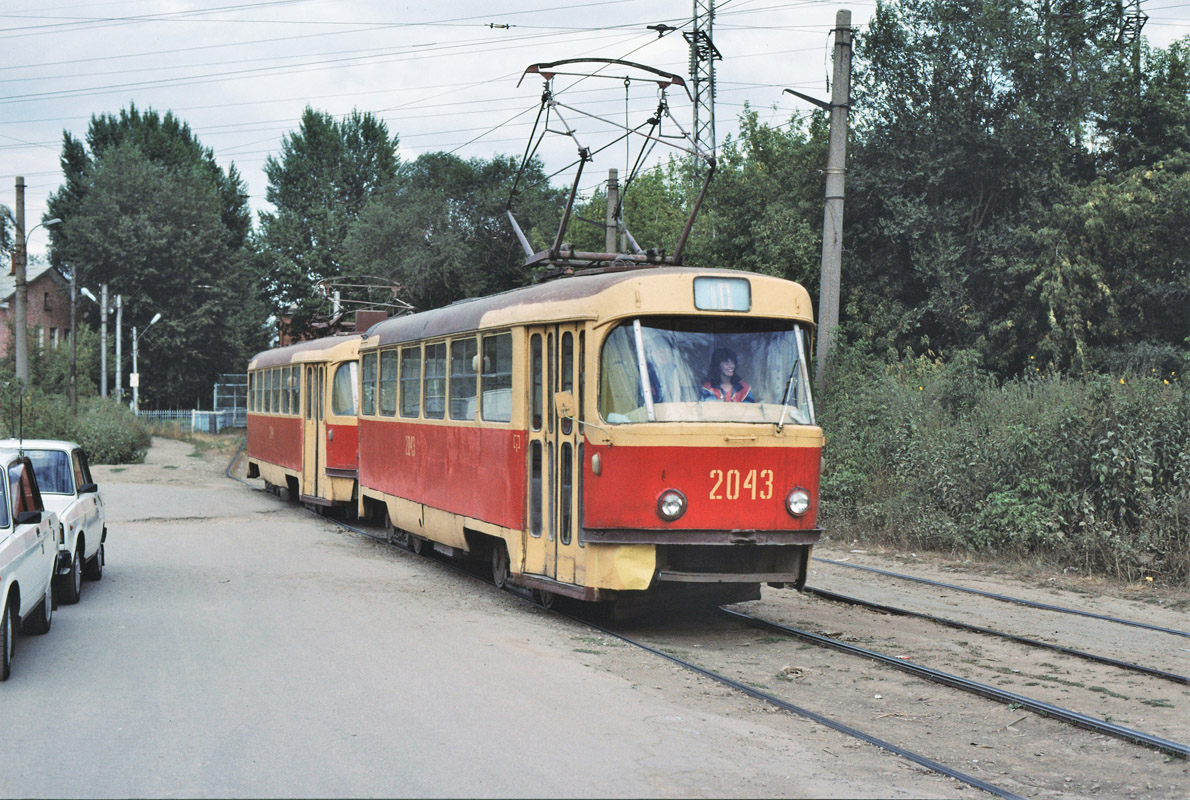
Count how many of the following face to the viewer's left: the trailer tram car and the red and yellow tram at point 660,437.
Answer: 0

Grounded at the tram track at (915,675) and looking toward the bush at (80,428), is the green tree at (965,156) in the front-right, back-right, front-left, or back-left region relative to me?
front-right

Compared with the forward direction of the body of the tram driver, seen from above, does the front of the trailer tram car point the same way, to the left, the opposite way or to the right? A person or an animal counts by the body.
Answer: the same way

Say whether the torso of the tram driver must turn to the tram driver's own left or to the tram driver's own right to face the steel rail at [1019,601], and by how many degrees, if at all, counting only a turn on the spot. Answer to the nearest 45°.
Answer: approximately 90° to the tram driver's own left

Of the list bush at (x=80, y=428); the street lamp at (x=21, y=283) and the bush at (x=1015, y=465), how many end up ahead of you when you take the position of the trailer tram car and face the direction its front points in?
1

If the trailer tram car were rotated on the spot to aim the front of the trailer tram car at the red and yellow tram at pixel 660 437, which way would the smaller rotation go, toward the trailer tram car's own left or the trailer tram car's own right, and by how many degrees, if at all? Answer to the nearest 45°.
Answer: approximately 45° to the trailer tram car's own right

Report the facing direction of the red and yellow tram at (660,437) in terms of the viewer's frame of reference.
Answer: facing the viewer and to the right of the viewer

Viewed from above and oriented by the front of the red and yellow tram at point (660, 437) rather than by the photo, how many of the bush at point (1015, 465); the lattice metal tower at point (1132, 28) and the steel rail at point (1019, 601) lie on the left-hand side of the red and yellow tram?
3

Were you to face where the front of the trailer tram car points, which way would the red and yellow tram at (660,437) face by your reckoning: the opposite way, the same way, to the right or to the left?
the same way

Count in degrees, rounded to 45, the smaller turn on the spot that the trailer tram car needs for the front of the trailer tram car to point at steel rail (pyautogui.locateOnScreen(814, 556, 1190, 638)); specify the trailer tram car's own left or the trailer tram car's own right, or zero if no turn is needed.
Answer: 0° — it already faces it

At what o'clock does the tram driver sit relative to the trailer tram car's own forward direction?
The tram driver is roughly at 1 o'clock from the trailer tram car.

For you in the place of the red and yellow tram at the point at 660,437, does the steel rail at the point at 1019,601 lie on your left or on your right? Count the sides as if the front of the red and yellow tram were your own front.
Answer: on your left

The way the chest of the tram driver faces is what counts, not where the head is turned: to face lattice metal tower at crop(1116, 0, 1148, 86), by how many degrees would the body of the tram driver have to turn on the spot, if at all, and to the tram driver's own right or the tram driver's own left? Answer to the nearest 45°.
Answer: approximately 90° to the tram driver's own left

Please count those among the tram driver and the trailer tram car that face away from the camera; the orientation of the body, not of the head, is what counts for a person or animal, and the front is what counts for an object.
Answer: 0

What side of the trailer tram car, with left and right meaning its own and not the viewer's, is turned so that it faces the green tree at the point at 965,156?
left

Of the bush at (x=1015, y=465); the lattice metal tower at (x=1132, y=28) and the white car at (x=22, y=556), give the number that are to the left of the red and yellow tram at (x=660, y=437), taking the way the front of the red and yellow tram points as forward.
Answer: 2

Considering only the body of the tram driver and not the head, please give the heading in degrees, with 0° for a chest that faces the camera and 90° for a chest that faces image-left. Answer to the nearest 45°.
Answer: approximately 315°

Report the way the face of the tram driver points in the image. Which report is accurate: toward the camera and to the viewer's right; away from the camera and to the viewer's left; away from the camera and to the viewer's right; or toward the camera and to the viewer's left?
toward the camera and to the viewer's right
